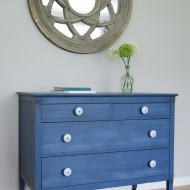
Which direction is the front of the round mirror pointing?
toward the camera
